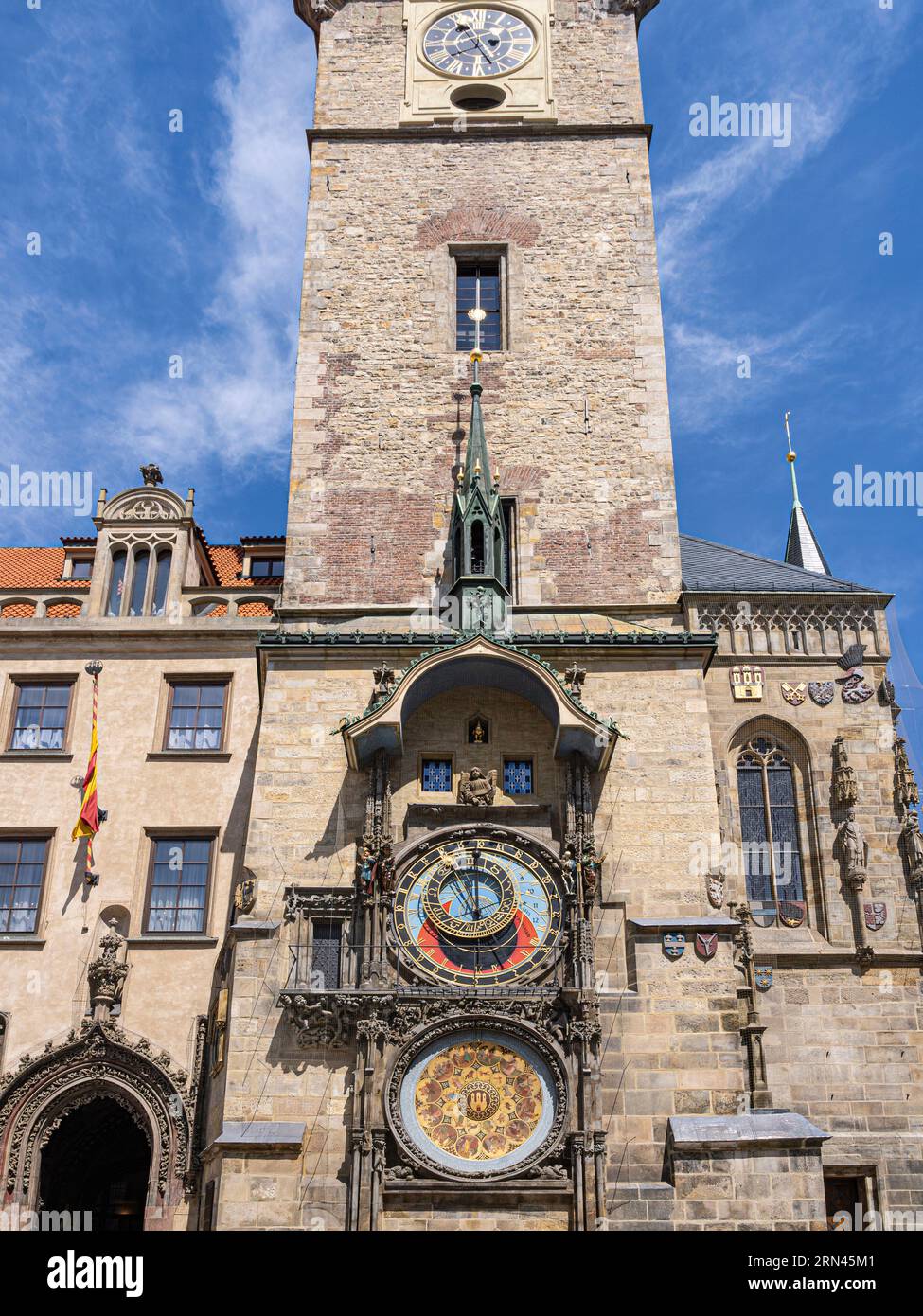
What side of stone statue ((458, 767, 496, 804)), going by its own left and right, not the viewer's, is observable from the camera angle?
front

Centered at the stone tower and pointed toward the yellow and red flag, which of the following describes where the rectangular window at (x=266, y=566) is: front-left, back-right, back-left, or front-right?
front-right

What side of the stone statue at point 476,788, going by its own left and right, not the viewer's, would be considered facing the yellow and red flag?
right

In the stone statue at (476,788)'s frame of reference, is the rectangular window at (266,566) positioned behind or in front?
behind
